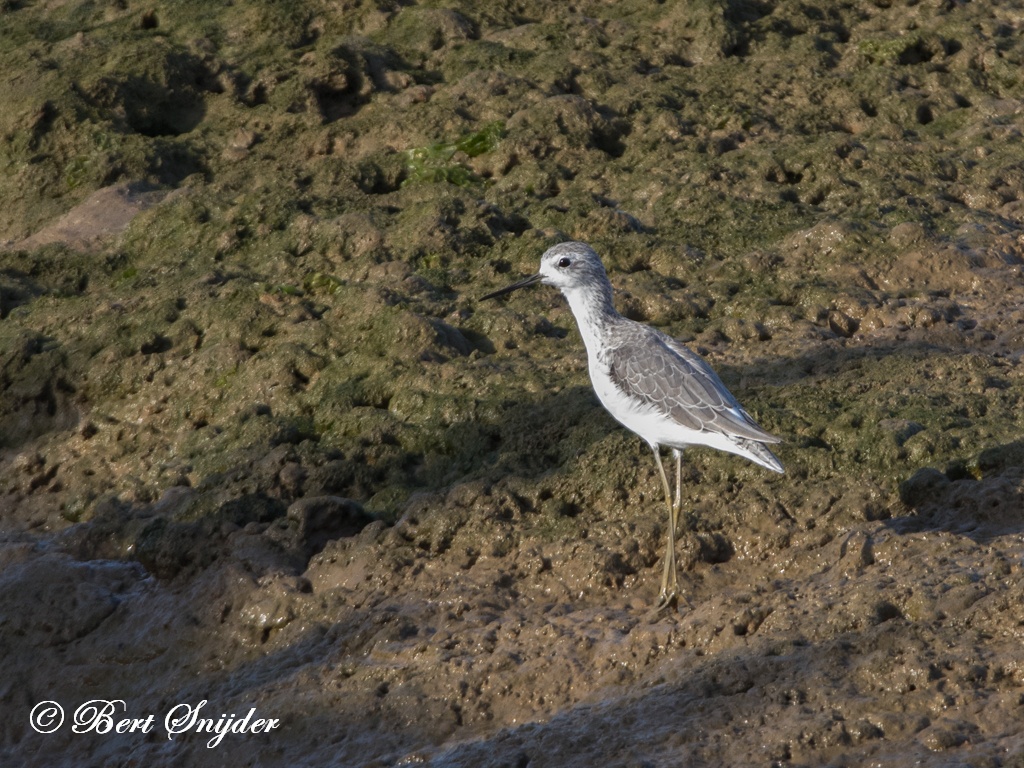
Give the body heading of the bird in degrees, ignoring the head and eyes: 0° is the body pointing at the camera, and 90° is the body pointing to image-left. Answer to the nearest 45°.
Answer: approximately 90°
